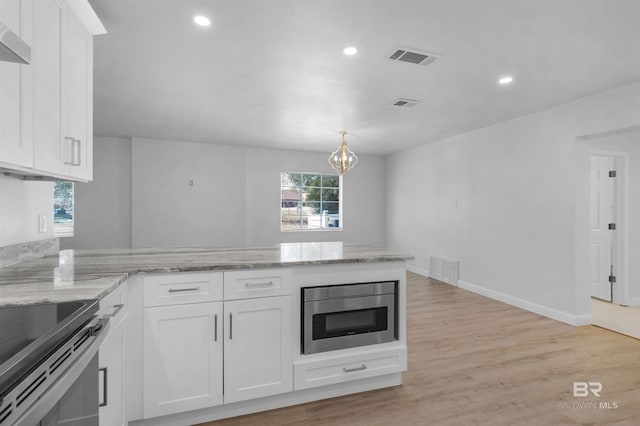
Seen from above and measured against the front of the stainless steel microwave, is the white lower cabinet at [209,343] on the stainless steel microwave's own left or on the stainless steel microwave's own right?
on the stainless steel microwave's own right

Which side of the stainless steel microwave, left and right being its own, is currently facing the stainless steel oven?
right

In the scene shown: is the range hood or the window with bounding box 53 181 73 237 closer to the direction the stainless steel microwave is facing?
the range hood

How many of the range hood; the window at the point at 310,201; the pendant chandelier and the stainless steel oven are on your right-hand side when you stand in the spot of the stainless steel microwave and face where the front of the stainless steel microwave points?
2

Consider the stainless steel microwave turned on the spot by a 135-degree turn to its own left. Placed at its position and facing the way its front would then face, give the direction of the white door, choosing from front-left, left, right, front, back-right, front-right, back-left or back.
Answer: front-right

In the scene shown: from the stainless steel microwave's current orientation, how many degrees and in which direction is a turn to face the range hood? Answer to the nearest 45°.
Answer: approximately 90° to its right

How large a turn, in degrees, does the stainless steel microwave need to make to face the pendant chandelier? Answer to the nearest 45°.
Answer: approximately 135° to its left

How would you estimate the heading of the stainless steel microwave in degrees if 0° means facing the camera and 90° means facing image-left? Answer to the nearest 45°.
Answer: approximately 315°

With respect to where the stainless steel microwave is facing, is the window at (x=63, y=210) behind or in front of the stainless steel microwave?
behind

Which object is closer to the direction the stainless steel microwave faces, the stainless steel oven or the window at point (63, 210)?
the stainless steel oven
